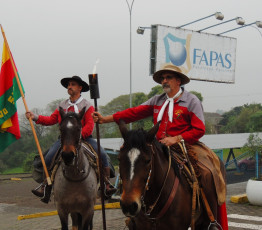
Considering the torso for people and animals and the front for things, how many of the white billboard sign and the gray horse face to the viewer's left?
0

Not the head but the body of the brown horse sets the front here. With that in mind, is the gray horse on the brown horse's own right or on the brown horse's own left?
on the brown horse's own right

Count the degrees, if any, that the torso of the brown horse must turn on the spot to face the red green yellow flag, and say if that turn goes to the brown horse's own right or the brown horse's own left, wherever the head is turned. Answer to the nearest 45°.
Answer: approximately 90° to the brown horse's own right

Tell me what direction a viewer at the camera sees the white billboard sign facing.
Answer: facing the viewer and to the right of the viewer

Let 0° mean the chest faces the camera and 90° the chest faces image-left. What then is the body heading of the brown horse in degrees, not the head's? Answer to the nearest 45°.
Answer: approximately 45°

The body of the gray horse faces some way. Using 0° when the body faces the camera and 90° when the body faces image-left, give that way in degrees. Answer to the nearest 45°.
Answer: approximately 0°

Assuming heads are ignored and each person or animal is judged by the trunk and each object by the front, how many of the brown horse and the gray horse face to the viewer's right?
0

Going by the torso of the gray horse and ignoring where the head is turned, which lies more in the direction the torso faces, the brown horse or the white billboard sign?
the brown horse

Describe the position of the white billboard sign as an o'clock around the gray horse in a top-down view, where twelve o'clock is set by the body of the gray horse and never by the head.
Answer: The white billboard sign is roughly at 7 o'clock from the gray horse.

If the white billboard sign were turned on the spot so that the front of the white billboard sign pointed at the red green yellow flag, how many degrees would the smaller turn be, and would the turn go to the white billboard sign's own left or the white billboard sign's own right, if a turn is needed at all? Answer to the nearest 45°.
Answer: approximately 45° to the white billboard sign's own right

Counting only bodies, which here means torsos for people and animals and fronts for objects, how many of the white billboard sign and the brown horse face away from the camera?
0
